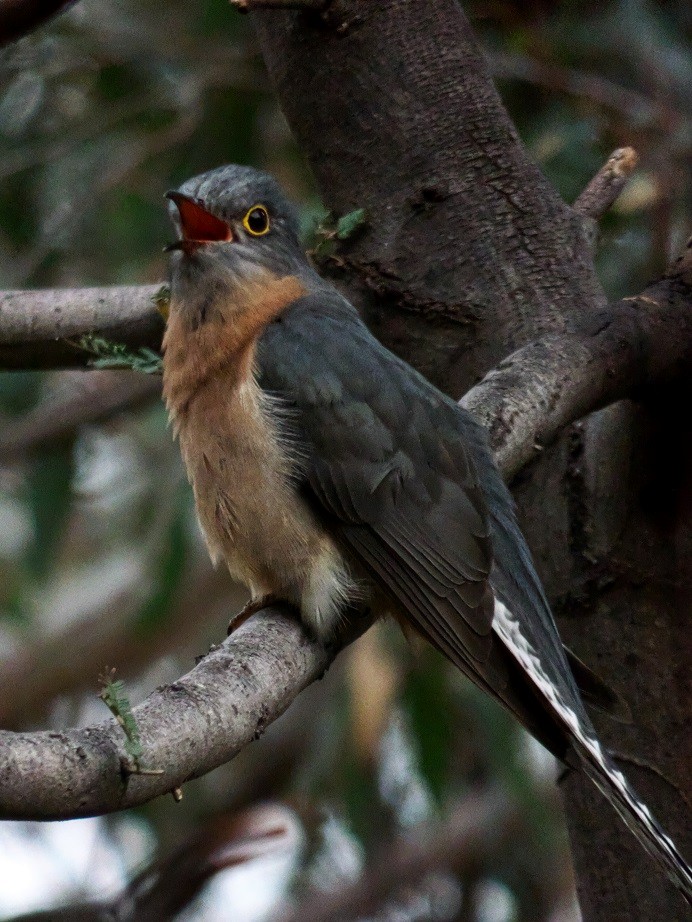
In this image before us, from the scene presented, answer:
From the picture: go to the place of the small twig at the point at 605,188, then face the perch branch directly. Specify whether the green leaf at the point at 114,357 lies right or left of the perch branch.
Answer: right

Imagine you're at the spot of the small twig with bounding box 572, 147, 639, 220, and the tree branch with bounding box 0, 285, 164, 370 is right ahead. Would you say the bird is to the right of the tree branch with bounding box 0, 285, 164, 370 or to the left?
left

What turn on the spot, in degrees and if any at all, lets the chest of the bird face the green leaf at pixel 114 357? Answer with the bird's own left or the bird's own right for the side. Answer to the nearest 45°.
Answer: approximately 45° to the bird's own right

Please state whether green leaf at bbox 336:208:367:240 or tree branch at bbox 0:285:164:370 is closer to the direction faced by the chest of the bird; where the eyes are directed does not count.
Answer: the tree branch

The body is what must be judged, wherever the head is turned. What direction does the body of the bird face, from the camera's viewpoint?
to the viewer's left

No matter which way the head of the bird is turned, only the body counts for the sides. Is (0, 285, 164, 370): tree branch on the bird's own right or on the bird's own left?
on the bird's own right
